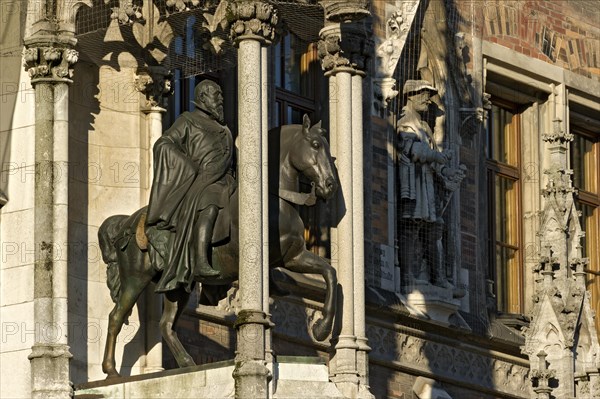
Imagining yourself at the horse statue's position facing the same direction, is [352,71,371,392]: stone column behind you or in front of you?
in front

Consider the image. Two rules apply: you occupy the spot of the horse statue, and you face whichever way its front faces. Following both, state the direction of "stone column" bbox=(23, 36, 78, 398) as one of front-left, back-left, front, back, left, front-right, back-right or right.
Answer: back

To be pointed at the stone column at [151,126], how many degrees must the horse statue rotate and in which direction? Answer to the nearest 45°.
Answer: approximately 135° to its left

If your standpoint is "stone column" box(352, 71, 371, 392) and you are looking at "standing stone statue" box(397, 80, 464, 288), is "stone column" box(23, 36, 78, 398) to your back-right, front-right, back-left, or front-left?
back-left

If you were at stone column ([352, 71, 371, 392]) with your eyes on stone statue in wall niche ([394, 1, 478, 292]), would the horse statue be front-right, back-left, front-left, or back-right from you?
back-left

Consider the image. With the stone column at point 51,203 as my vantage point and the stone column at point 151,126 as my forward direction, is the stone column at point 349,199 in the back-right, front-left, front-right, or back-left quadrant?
front-right

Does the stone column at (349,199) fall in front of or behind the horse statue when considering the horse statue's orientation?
in front

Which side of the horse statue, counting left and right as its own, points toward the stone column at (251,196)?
right

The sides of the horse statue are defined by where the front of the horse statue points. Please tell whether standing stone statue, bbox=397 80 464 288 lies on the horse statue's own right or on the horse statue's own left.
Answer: on the horse statue's own left

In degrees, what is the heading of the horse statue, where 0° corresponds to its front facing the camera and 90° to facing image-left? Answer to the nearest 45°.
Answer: approximately 270°
